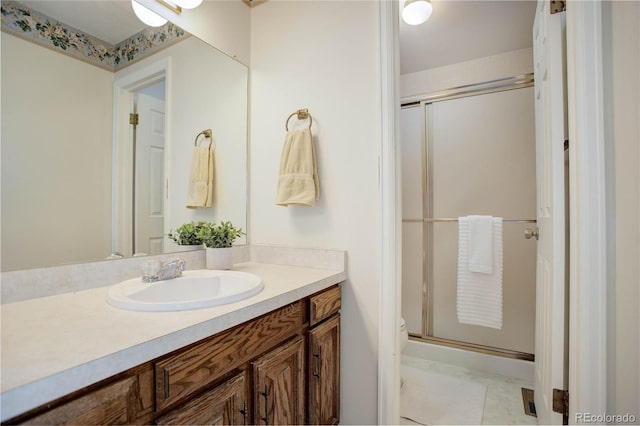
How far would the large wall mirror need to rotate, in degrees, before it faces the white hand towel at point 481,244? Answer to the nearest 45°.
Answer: approximately 45° to its left

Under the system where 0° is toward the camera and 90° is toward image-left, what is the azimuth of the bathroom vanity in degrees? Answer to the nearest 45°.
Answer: approximately 315°

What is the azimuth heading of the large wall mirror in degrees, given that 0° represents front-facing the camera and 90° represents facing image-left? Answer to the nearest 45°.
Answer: approximately 315°

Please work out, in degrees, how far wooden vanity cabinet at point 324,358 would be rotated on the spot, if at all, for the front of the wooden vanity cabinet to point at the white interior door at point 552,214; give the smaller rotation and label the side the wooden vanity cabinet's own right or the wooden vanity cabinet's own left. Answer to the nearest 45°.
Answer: approximately 45° to the wooden vanity cabinet's own left

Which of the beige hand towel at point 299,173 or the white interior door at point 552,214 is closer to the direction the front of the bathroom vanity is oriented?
the white interior door

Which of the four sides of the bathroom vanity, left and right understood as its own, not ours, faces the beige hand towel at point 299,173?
left

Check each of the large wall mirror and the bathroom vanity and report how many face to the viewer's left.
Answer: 0

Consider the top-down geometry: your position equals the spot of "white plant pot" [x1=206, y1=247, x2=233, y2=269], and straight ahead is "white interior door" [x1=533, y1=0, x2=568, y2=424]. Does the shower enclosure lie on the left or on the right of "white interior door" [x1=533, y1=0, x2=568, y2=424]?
left

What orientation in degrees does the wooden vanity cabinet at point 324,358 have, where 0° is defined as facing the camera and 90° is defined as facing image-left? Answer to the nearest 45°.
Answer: approximately 315°
